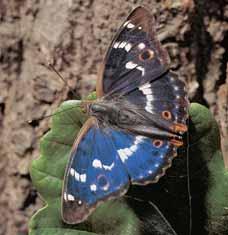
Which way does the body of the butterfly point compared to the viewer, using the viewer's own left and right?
facing to the left of the viewer
